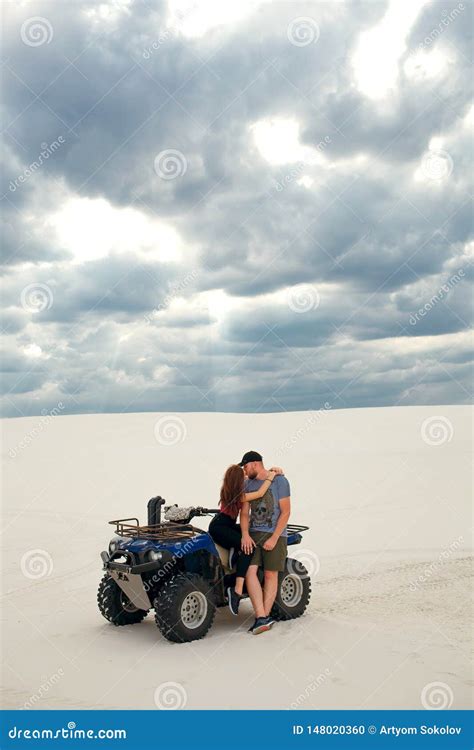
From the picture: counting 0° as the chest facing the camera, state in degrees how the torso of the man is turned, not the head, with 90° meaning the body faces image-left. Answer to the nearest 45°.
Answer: approximately 45°

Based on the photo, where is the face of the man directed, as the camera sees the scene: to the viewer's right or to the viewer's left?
to the viewer's left

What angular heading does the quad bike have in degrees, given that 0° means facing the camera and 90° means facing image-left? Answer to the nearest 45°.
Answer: approximately 45°
